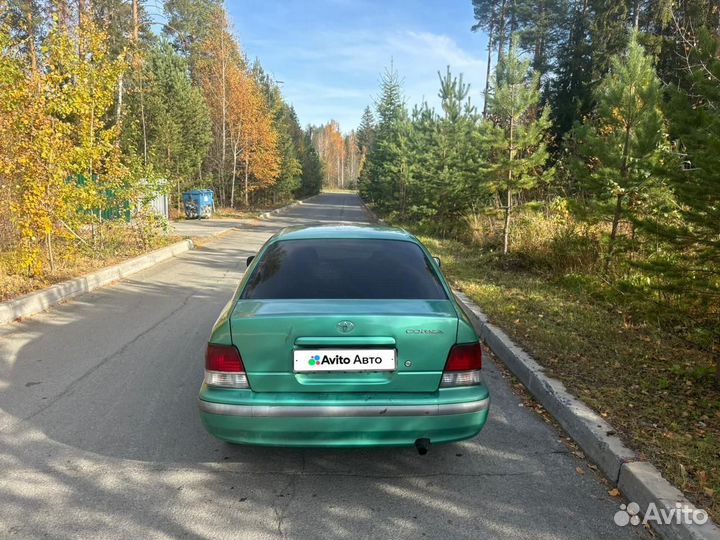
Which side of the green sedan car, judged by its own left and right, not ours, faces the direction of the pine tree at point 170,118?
front

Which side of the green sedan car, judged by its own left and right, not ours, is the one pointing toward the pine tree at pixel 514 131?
front

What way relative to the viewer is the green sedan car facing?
away from the camera

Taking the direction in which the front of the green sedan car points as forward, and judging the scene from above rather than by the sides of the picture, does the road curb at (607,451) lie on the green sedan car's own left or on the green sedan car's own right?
on the green sedan car's own right

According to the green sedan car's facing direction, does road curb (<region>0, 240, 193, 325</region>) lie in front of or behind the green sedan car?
in front

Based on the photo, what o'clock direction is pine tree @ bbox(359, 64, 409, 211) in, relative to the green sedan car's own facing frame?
The pine tree is roughly at 12 o'clock from the green sedan car.

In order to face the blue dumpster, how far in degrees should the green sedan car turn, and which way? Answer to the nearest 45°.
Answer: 0° — it already faces it

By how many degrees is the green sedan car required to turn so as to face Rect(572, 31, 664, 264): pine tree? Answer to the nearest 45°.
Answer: approximately 45° to its right
